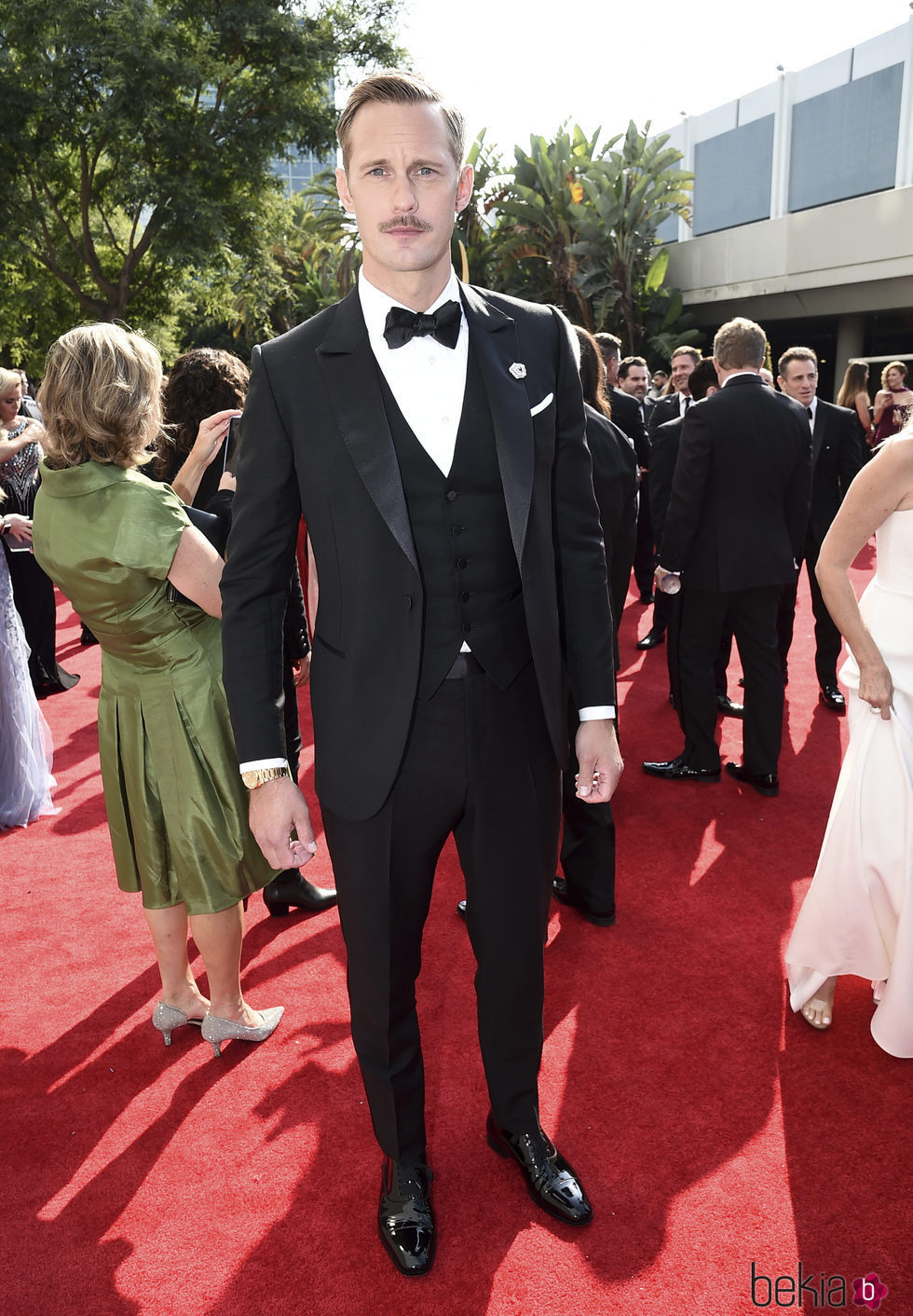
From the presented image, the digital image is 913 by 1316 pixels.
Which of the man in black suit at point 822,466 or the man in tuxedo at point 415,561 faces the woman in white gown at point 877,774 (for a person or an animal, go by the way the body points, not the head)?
the man in black suit

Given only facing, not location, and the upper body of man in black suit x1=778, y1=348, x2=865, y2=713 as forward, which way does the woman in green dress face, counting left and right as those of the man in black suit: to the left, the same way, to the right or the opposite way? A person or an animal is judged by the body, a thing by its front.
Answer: the opposite way

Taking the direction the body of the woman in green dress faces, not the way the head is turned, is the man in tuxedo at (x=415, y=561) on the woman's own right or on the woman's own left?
on the woman's own right

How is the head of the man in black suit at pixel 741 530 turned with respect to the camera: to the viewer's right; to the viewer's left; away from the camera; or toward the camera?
away from the camera
